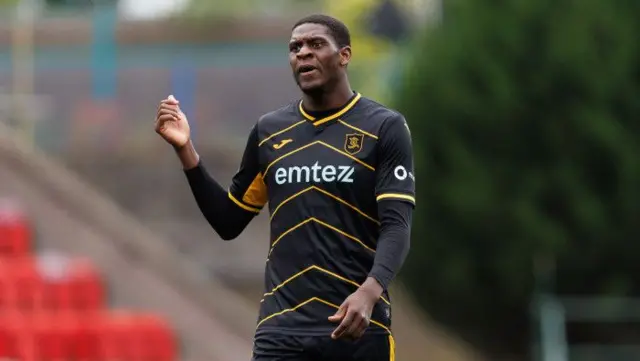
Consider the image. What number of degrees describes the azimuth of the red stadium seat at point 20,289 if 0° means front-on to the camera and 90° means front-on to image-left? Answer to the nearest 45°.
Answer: approximately 315°

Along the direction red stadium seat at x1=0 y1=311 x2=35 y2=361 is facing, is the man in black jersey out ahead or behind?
ahead

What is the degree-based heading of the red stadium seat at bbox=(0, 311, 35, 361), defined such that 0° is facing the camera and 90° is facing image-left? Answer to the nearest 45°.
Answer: approximately 315°

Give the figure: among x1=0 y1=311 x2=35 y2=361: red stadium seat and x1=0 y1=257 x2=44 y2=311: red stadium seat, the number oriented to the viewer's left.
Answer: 0
